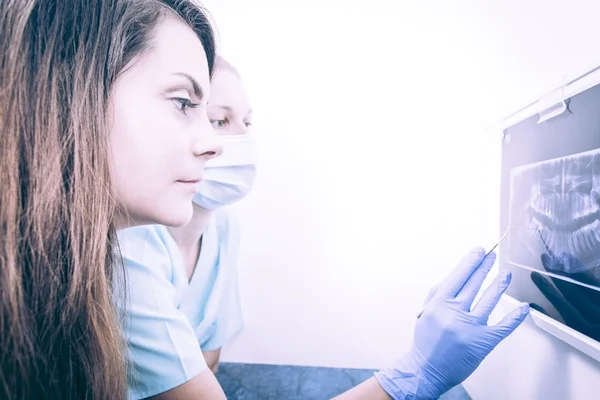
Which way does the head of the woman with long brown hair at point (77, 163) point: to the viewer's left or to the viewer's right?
to the viewer's right

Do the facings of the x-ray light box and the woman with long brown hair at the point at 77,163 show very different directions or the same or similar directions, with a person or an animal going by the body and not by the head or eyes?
very different directions

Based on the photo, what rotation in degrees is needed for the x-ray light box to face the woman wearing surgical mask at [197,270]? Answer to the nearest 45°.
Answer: approximately 45° to its right

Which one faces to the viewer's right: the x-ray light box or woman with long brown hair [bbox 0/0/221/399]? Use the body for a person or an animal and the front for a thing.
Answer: the woman with long brown hair

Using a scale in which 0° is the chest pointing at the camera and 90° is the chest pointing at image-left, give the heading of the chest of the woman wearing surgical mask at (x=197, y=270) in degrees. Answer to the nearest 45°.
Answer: approximately 315°

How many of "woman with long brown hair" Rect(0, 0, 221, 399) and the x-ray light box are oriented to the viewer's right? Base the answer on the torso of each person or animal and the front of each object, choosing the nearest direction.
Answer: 1

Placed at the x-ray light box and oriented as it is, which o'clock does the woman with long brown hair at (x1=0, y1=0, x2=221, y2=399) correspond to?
The woman with long brown hair is roughly at 12 o'clock from the x-ray light box.

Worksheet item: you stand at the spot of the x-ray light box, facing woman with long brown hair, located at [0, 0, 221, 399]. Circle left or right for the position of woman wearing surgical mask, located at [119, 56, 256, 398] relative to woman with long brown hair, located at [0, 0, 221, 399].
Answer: right

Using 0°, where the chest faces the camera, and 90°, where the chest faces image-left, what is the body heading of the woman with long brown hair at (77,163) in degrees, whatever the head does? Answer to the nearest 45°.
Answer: approximately 270°

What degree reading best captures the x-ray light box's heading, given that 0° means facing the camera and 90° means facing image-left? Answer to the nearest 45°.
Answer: approximately 45°
